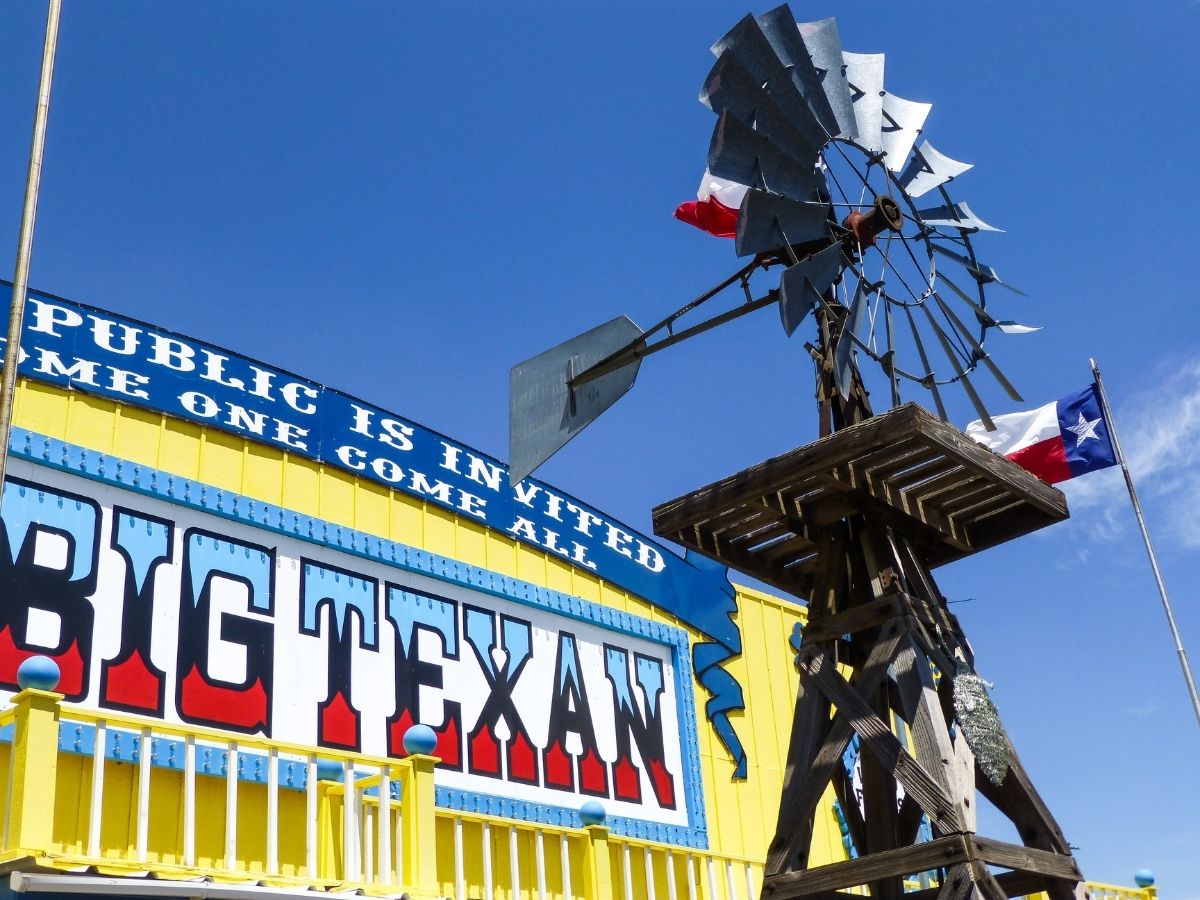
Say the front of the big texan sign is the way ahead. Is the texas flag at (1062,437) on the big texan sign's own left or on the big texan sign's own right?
on the big texan sign's own left

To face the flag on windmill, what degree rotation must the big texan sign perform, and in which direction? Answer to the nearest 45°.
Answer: approximately 45° to its left

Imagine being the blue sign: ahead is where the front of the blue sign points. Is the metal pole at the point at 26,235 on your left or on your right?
on your right

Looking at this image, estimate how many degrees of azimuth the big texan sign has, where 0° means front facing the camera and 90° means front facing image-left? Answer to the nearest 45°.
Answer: approximately 315°

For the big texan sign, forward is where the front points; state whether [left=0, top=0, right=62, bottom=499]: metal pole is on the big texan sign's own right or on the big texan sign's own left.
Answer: on the big texan sign's own right

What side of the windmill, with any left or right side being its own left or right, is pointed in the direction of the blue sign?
back
